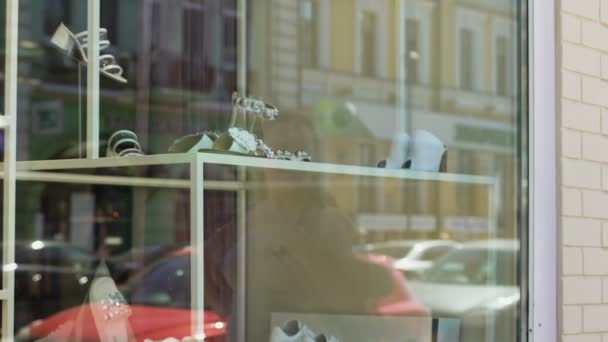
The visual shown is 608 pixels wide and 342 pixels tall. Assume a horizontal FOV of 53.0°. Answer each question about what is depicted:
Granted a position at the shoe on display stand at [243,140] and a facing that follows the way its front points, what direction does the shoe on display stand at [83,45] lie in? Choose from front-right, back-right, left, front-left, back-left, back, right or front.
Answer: back

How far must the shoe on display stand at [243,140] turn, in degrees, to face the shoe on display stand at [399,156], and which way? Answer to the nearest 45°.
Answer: approximately 45° to its left

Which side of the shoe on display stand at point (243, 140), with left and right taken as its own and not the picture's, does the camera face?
right
